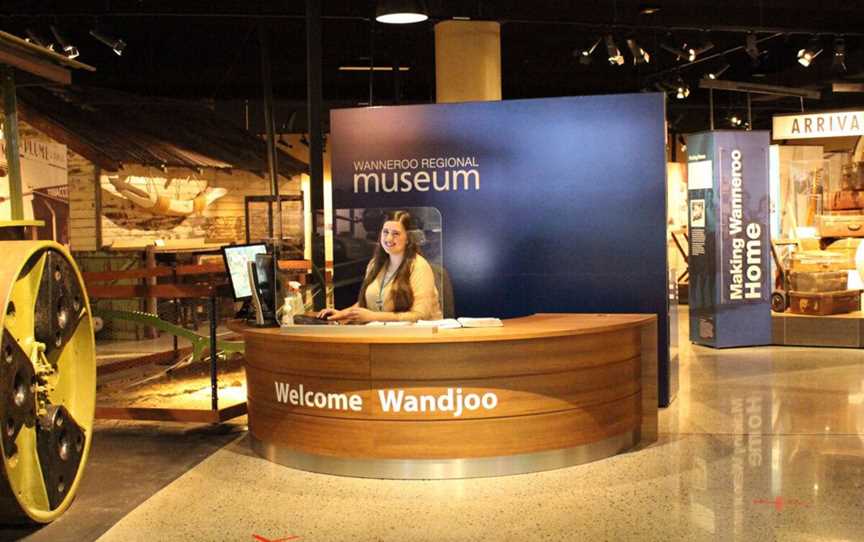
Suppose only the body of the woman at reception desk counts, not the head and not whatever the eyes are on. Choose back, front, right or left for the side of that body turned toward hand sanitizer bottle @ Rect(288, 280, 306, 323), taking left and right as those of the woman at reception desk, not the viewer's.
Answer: right

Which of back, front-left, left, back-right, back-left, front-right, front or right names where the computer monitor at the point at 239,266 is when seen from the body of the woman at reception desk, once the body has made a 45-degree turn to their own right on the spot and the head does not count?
front-right

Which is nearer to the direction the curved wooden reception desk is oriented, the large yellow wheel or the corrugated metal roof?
the large yellow wheel

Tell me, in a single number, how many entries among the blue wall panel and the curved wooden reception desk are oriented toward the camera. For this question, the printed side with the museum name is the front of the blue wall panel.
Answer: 2

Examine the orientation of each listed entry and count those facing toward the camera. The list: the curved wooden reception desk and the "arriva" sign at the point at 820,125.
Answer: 2

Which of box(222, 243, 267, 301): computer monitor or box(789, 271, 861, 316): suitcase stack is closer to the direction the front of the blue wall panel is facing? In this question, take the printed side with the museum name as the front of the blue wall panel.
the computer monitor

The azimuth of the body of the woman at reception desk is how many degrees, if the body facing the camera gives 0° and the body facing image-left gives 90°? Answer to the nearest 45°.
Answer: approximately 45°

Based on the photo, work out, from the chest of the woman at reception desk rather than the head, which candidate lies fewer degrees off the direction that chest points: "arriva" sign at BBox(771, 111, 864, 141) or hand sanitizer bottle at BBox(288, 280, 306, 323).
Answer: the hand sanitizer bottle

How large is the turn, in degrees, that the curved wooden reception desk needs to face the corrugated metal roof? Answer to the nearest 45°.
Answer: approximately 135° to its right
